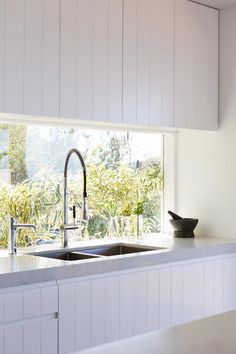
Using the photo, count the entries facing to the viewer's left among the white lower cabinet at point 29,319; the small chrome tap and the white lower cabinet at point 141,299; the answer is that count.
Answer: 0

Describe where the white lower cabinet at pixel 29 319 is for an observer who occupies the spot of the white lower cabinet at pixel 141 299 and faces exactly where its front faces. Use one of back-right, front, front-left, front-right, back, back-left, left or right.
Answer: right

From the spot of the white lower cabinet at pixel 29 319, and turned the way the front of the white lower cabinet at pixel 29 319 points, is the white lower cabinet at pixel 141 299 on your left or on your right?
on your left

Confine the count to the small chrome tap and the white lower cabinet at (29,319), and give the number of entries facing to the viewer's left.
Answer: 0

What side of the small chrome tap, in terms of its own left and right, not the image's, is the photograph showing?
right

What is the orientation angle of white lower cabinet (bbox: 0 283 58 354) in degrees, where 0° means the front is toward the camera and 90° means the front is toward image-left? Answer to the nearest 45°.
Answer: approximately 315°

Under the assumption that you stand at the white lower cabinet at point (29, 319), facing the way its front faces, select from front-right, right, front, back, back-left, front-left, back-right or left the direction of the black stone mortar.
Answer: left
